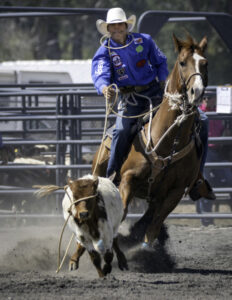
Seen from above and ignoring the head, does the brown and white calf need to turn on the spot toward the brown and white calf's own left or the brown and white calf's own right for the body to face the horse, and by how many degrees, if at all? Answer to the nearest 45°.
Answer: approximately 135° to the brown and white calf's own left

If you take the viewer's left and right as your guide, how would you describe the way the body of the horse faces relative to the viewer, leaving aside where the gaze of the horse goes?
facing the viewer and to the right of the viewer

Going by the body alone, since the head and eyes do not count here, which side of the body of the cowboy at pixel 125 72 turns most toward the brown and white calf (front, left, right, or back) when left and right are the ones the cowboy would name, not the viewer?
front

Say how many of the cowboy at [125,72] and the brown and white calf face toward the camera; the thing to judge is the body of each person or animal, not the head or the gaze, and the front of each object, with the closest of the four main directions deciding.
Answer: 2

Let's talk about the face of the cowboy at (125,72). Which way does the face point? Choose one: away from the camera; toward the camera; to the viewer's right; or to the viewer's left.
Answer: toward the camera

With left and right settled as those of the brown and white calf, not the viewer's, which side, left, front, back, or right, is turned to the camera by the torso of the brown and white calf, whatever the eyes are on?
front

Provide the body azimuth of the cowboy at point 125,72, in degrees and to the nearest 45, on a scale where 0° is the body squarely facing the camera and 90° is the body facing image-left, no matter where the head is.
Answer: approximately 0°

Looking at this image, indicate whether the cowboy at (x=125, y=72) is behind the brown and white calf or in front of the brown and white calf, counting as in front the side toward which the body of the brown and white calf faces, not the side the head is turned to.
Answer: behind
